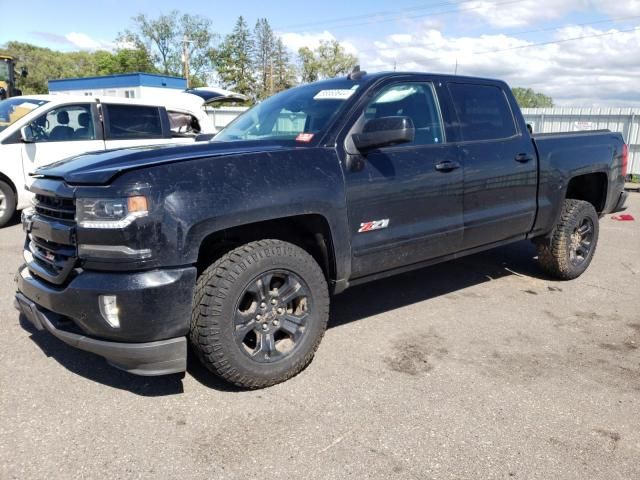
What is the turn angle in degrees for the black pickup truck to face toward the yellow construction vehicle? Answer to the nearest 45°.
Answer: approximately 90° to its right

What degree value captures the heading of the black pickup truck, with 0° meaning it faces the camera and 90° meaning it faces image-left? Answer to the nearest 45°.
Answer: approximately 45°

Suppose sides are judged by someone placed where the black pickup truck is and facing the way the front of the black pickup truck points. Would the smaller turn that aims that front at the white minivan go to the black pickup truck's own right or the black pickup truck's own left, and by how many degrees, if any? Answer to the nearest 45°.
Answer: approximately 90° to the black pickup truck's own right
